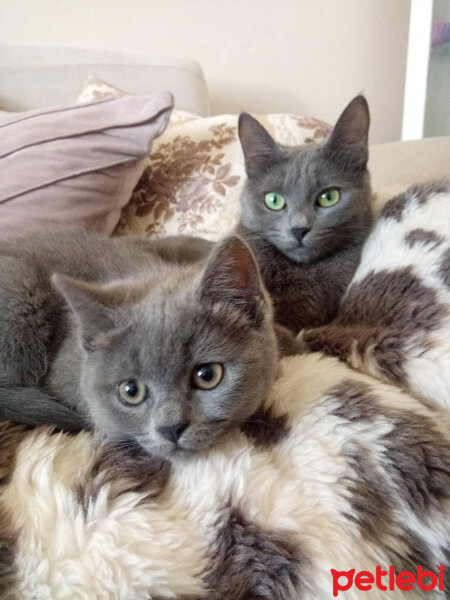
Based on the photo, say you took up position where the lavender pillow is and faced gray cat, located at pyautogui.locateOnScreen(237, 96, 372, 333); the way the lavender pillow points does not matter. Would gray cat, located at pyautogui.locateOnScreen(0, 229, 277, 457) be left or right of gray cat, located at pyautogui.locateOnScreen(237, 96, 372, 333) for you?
right

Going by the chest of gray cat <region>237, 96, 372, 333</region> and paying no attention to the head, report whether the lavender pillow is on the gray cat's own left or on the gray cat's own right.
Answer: on the gray cat's own right

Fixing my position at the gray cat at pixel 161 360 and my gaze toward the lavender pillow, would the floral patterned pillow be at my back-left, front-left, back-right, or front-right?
front-right

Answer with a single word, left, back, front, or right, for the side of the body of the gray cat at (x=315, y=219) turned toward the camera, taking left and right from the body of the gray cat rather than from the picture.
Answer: front
